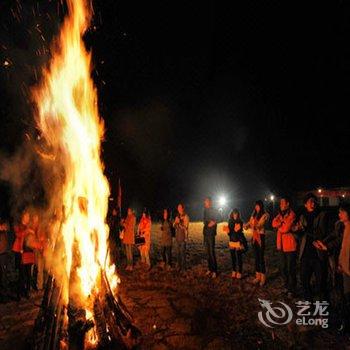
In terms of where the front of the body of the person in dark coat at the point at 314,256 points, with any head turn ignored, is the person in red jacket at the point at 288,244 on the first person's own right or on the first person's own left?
on the first person's own right

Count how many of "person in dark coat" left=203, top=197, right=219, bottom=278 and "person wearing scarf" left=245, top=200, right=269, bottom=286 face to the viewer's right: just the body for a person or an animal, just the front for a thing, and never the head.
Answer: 0

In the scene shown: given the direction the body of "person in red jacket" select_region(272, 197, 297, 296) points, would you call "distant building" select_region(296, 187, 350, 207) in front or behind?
behind

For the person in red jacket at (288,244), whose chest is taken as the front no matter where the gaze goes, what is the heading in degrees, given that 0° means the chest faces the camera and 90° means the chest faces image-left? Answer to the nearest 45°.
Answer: approximately 45°

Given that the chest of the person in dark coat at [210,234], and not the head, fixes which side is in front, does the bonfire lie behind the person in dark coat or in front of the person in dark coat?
in front

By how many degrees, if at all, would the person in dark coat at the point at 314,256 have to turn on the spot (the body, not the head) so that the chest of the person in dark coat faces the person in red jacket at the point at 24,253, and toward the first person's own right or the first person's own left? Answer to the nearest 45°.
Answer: approximately 45° to the first person's own right

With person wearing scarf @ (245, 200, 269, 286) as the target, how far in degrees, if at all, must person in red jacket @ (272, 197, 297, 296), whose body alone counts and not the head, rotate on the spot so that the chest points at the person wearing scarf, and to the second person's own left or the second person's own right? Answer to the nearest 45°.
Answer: approximately 90° to the second person's own right

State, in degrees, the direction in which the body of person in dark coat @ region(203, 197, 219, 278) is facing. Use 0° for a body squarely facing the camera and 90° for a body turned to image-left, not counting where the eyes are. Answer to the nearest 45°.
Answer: approximately 45°

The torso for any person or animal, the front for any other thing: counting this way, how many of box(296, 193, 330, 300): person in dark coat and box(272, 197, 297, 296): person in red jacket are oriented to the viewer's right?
0
